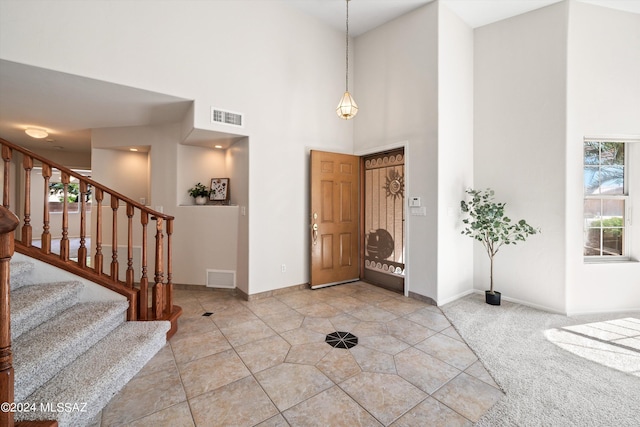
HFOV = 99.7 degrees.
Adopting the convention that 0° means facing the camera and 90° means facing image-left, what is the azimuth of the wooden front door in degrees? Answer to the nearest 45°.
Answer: approximately 315°

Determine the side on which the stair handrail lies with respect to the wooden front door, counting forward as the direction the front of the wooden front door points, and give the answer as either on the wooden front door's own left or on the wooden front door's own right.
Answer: on the wooden front door's own right

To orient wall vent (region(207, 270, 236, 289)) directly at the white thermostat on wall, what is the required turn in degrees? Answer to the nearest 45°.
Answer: approximately 45° to its left

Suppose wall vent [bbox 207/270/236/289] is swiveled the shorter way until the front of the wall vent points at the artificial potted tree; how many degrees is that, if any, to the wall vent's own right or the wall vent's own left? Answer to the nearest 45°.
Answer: approximately 45° to the wall vent's own left

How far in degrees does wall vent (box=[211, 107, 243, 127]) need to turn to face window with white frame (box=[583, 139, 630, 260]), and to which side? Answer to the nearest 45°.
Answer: approximately 45° to its left

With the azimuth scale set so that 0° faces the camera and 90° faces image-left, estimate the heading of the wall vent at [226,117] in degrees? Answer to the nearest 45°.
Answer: approximately 315°

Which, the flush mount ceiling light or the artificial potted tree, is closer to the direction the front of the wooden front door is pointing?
the artificial potted tree

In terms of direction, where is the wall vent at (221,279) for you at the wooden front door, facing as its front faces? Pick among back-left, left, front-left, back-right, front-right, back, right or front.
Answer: back-right

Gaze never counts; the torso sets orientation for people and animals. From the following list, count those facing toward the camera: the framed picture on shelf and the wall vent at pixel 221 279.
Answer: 2
